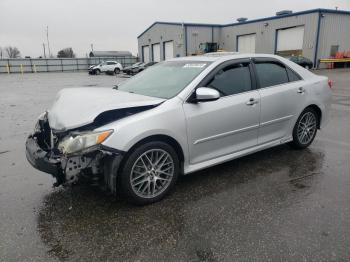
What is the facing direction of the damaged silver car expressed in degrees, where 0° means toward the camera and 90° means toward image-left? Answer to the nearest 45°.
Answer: approximately 45°

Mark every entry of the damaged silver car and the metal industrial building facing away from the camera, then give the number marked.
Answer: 0

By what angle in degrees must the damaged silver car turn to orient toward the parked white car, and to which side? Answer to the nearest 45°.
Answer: approximately 135° to its right

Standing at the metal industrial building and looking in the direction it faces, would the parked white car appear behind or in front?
in front

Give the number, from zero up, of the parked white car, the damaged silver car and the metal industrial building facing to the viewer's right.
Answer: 0

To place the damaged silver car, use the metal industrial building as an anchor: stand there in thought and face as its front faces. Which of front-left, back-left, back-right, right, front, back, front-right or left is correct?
front-left

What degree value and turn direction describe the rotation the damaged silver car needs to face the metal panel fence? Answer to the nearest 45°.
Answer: approximately 90° to its right

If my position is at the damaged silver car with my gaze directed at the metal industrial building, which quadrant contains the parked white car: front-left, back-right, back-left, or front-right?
front-left

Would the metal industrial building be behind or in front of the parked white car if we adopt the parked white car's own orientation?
behind

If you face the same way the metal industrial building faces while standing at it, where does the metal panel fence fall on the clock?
The metal panel fence is roughly at 2 o'clock from the metal industrial building.

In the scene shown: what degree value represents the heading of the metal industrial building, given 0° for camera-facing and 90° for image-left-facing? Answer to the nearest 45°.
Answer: approximately 45°

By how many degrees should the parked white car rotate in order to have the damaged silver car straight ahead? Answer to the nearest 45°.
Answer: approximately 90° to its left

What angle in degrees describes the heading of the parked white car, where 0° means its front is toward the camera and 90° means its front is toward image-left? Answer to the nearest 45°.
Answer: approximately 90°
